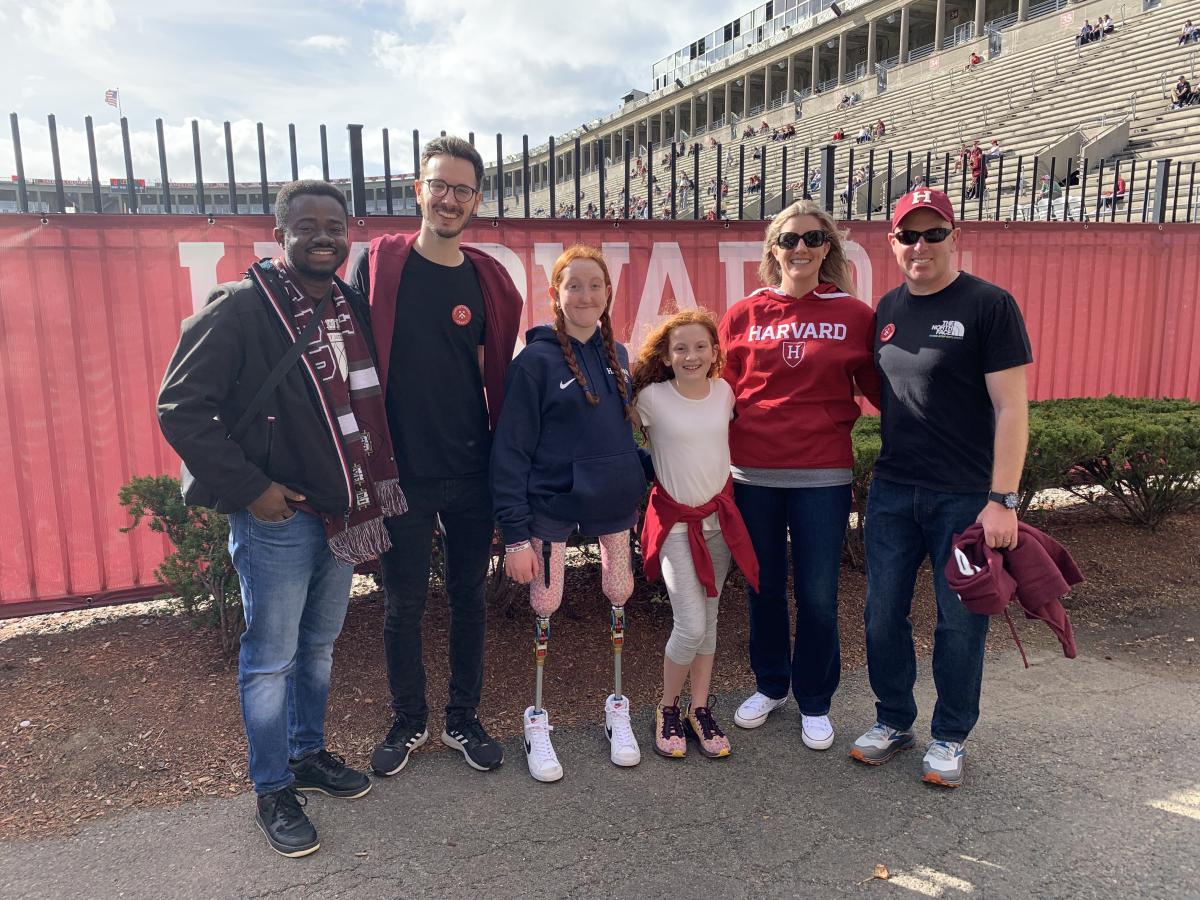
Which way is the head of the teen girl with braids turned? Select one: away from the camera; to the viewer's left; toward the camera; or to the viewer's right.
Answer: toward the camera

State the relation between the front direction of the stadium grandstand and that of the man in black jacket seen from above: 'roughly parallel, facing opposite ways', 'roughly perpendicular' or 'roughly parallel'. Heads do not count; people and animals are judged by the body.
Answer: roughly perpendicular

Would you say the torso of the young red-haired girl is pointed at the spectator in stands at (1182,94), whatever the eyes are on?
no

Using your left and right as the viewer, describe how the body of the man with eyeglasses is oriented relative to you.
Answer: facing the viewer

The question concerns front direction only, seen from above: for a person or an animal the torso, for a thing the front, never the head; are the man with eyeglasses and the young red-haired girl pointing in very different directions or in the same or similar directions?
same or similar directions

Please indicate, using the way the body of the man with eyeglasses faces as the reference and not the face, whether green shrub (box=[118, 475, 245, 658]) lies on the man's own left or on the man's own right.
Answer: on the man's own right

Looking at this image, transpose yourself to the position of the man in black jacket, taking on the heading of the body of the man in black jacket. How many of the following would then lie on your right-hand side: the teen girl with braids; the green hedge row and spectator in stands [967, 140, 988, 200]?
0

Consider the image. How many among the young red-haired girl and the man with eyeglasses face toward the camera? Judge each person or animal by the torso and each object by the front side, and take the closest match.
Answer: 2

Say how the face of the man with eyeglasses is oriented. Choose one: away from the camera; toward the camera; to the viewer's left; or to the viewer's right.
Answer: toward the camera

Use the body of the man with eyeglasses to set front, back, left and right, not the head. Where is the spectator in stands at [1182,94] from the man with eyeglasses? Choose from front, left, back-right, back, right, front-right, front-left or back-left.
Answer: back-left

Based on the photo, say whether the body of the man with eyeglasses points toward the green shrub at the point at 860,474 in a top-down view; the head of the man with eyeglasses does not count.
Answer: no

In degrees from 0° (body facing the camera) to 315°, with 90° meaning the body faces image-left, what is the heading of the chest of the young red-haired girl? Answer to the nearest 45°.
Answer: approximately 0°

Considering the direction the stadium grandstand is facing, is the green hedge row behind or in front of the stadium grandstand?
in front

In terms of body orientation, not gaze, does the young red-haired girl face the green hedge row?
no

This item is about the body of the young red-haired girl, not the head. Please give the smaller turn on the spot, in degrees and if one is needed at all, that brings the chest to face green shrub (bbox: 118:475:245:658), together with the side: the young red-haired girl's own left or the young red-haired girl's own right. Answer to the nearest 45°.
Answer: approximately 90° to the young red-haired girl's own right
